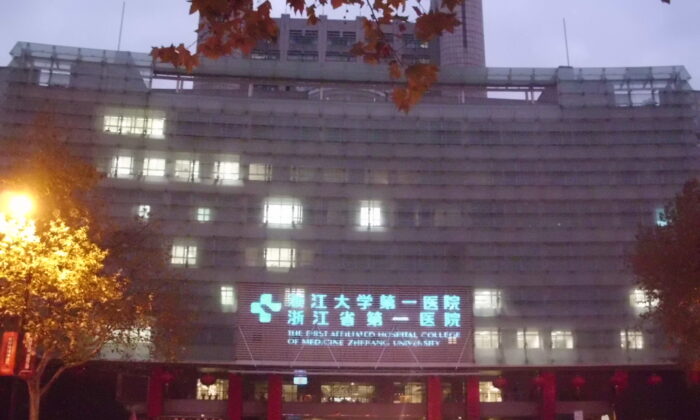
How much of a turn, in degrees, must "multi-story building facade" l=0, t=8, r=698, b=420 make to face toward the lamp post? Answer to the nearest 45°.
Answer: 0° — it already faces it

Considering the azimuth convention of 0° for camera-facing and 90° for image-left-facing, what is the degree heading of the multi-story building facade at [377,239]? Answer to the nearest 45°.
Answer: approximately 0°

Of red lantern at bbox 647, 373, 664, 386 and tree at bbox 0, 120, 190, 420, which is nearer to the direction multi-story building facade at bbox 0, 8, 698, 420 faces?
the tree

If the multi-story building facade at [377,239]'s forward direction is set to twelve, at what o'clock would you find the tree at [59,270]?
The tree is roughly at 1 o'clock from the multi-story building facade.

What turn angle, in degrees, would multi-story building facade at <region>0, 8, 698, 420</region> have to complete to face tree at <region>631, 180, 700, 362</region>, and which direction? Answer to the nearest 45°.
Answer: approximately 45° to its left

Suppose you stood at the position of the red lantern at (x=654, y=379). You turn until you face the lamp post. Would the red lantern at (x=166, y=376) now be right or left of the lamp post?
right

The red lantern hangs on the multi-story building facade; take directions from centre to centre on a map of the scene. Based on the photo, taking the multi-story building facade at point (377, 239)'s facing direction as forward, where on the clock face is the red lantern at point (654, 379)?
The red lantern is roughly at 9 o'clock from the multi-story building facade.
